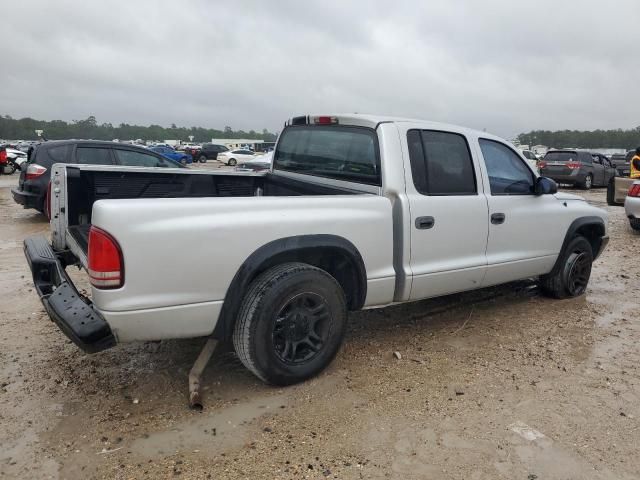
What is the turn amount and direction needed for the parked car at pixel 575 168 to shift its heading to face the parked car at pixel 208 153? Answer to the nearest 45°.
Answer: approximately 90° to its left

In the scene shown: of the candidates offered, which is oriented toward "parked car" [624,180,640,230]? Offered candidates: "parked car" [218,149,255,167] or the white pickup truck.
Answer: the white pickup truck

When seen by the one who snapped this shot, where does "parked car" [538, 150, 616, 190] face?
facing away from the viewer and to the right of the viewer

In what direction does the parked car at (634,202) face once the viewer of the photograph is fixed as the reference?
facing away from the viewer and to the right of the viewer

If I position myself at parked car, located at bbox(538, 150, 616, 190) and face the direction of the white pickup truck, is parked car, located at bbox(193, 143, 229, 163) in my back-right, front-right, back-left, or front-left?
back-right

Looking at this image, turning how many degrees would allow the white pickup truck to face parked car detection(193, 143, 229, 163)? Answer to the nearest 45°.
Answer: approximately 45° to its left

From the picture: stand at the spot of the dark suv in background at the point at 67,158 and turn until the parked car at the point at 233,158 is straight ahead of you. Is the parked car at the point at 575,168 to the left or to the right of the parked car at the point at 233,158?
right

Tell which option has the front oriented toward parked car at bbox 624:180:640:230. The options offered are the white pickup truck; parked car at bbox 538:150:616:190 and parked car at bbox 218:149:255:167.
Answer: the white pickup truck

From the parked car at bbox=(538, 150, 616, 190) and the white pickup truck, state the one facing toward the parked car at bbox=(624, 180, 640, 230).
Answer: the white pickup truck
